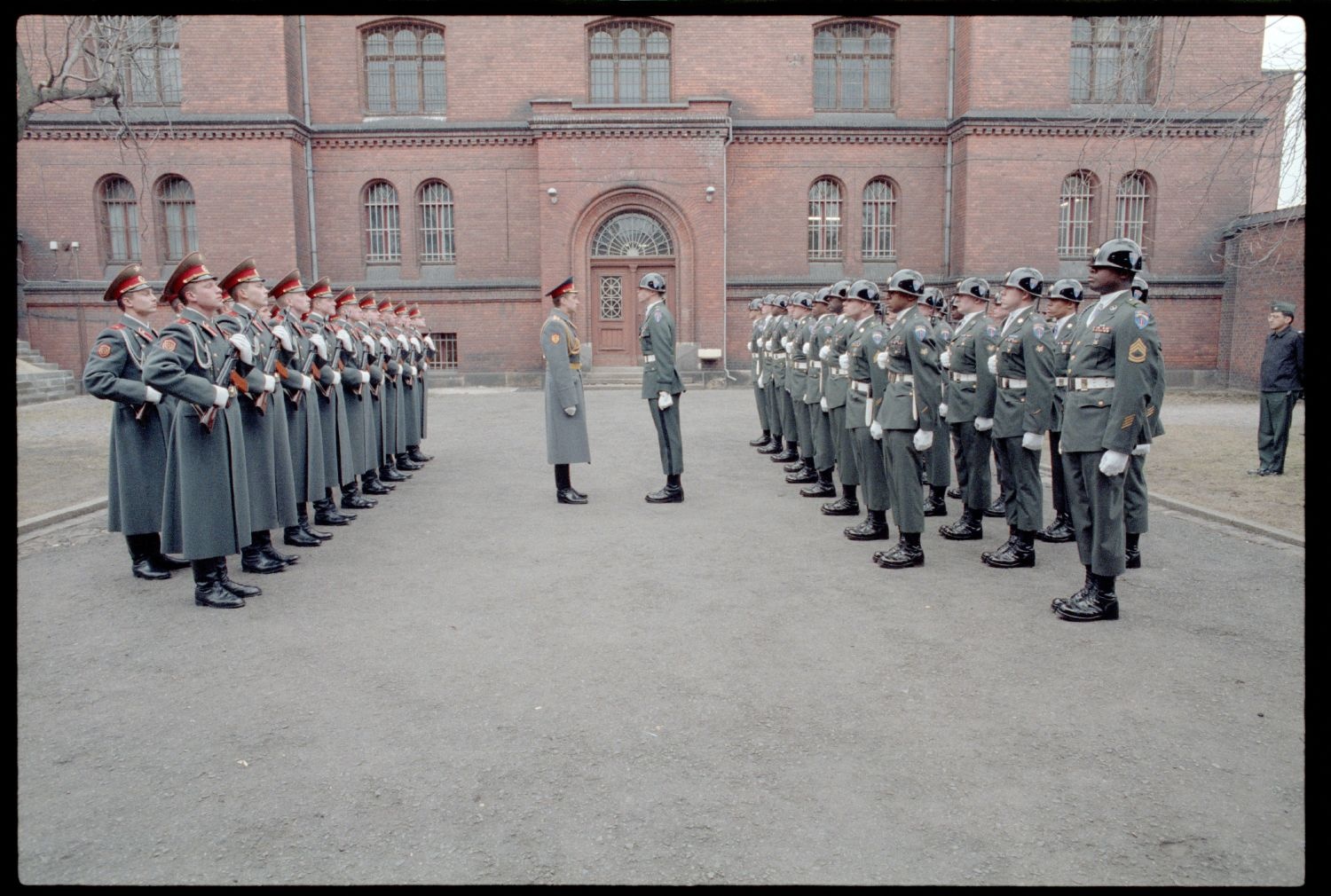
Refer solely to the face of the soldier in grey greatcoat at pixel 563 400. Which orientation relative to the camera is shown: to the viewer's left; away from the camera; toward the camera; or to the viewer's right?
to the viewer's right

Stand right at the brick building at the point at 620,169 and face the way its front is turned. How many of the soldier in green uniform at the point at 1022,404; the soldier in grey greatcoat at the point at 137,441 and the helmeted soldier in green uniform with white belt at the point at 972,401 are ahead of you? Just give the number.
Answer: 3

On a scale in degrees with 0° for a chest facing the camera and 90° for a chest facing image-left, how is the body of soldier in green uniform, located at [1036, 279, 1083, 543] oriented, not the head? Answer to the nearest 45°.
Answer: approximately 45°

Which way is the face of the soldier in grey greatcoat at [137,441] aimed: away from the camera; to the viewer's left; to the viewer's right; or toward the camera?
to the viewer's right

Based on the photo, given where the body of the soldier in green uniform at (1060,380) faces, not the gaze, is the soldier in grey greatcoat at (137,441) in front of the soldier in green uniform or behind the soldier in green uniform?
in front

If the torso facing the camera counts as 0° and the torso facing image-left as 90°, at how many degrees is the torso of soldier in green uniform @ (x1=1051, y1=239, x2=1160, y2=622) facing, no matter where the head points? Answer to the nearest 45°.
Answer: approximately 45°

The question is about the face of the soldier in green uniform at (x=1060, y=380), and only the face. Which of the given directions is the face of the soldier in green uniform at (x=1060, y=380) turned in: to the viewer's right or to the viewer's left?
to the viewer's left

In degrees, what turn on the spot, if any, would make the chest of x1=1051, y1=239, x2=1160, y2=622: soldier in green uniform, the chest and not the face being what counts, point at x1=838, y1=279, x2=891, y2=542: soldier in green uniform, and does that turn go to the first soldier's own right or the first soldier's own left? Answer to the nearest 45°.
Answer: approximately 90° to the first soldier's own right

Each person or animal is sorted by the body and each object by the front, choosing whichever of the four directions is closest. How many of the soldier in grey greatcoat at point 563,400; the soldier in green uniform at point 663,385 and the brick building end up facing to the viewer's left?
1

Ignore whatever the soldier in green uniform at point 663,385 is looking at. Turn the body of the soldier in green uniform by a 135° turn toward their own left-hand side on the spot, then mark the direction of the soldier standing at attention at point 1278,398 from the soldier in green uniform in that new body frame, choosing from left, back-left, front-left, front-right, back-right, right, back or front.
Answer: front-left

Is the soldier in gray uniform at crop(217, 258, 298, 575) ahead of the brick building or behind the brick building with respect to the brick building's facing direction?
ahead

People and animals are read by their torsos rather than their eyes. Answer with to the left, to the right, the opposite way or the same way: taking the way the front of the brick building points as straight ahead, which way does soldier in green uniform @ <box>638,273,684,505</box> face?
to the right

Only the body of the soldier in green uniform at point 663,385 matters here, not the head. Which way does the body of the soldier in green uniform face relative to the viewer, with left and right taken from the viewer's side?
facing to the left of the viewer

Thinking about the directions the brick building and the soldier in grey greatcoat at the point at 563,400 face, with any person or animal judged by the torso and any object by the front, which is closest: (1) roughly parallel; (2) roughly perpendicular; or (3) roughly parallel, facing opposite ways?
roughly perpendicular

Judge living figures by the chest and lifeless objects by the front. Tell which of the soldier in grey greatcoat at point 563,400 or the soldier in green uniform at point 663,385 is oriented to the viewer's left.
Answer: the soldier in green uniform

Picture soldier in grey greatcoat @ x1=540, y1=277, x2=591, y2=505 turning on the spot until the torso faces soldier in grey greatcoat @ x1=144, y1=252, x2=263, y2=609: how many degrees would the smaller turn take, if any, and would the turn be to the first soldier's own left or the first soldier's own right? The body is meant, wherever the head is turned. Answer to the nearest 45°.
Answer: approximately 135° to the first soldier's own right
